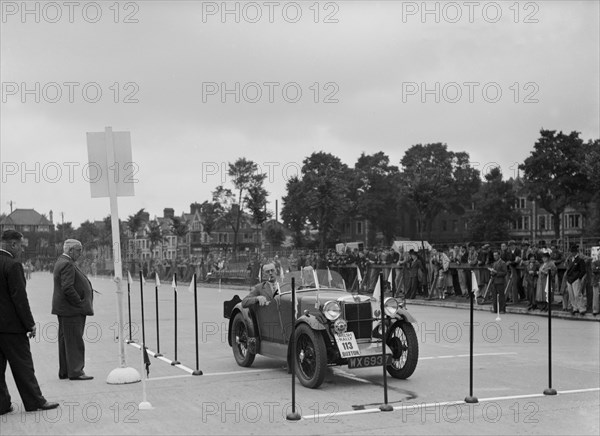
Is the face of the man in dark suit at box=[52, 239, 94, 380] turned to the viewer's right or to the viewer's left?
to the viewer's right

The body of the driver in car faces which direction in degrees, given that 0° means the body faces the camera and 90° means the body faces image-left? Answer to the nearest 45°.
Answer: approximately 315°

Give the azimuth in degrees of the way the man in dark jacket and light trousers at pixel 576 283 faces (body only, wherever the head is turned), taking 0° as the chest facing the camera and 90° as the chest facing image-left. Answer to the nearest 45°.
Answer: approximately 45°

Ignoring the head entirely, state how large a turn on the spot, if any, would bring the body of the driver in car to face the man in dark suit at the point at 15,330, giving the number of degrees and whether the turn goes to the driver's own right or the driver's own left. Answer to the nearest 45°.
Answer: approximately 90° to the driver's own right

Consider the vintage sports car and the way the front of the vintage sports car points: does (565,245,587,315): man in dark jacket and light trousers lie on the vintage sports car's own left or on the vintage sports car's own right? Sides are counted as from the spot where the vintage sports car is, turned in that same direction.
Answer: on the vintage sports car's own left

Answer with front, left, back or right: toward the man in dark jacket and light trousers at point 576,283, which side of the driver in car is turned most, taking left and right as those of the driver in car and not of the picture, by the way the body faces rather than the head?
left

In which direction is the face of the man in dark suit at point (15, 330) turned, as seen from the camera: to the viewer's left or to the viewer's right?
to the viewer's right

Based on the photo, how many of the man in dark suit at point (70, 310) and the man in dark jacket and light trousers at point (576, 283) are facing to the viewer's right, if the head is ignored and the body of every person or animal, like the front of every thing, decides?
1

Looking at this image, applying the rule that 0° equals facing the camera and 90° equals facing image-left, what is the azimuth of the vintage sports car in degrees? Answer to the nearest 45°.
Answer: approximately 315°

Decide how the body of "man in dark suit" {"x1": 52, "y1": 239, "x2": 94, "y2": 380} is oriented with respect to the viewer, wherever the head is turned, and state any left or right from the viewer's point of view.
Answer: facing to the right of the viewer

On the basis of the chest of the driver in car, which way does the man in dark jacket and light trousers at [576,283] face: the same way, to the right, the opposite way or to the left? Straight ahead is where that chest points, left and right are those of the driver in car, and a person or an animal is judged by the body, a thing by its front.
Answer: to the right

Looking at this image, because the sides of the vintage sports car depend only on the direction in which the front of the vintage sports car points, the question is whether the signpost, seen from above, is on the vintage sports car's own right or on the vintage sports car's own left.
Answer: on the vintage sports car's own right

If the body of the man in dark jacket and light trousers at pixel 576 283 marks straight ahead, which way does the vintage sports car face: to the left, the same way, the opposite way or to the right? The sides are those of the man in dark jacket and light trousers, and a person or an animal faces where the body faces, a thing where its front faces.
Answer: to the left

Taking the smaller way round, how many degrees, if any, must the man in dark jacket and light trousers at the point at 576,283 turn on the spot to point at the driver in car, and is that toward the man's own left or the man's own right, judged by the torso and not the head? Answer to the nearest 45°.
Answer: approximately 45° to the man's own left
